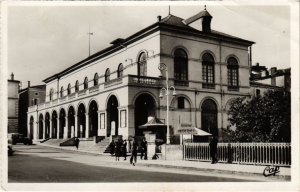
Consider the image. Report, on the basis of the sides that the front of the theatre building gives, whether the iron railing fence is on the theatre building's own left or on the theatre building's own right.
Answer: on the theatre building's own left

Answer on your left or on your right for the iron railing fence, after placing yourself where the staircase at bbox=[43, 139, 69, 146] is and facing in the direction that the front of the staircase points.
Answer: on your left

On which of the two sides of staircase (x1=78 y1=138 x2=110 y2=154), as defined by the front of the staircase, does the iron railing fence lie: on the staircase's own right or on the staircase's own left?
on the staircase's own left

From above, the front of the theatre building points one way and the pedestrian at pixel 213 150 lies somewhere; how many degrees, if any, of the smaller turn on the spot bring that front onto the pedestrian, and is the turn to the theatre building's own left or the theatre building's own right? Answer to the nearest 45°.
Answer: approximately 45° to the theatre building's own left

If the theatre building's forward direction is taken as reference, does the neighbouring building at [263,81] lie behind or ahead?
behind

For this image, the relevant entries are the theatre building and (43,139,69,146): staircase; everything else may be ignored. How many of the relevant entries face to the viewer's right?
0

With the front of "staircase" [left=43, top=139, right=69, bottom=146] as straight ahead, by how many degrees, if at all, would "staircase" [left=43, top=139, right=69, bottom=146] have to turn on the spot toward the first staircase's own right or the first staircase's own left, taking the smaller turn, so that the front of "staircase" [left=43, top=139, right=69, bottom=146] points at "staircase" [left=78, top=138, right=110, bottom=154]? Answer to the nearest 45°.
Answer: approximately 45° to the first staircase's own left

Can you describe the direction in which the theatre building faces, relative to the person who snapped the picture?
facing the viewer and to the left of the viewer

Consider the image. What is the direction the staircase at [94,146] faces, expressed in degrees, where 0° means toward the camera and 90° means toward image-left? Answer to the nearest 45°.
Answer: approximately 45°

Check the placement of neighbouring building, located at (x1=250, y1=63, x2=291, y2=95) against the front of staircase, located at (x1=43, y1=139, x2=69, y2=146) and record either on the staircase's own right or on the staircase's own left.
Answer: on the staircase's own left

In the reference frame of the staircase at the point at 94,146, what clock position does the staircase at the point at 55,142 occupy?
the staircase at the point at 55,142 is roughly at 4 o'clock from the staircase at the point at 94,146.
